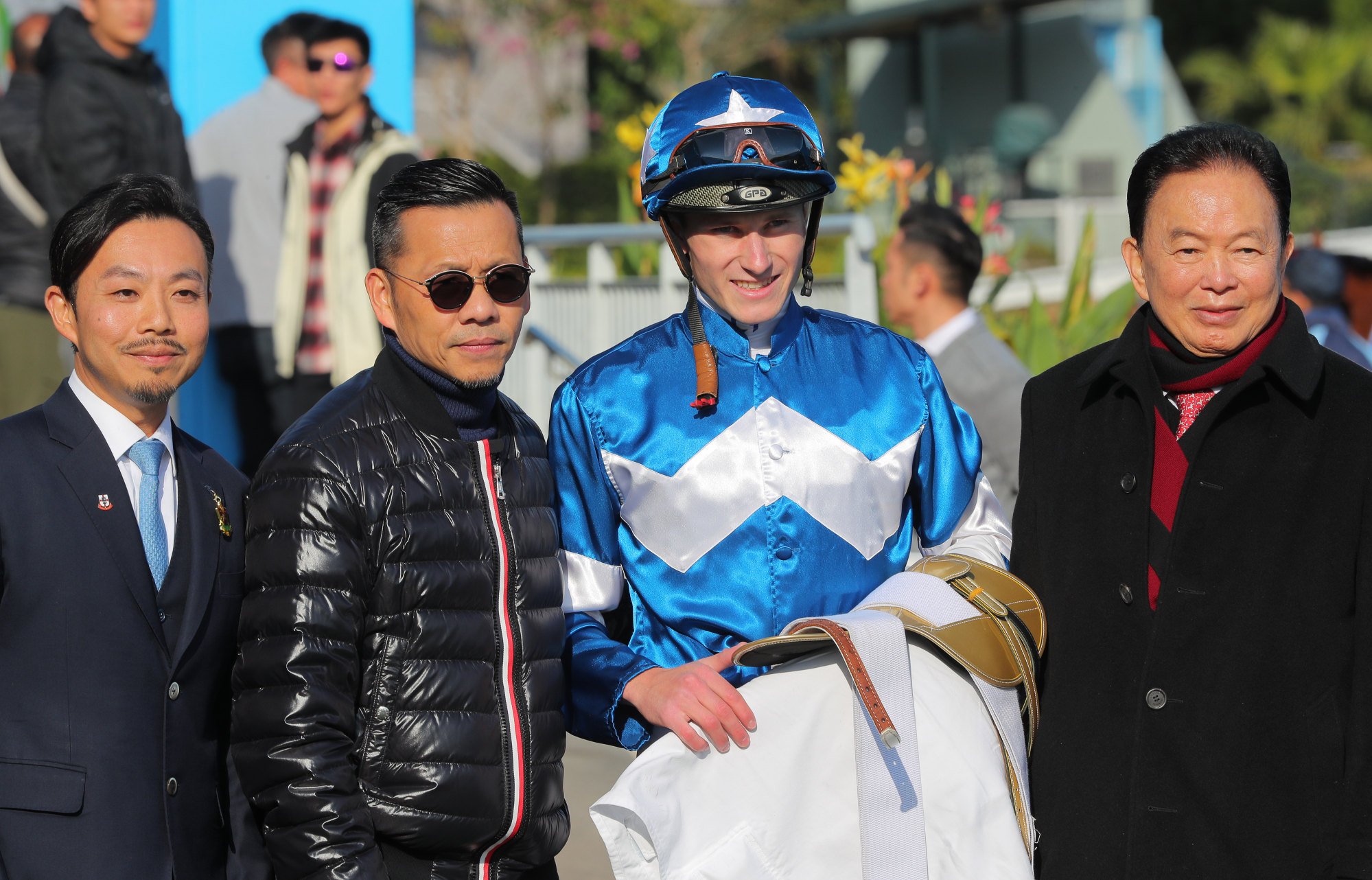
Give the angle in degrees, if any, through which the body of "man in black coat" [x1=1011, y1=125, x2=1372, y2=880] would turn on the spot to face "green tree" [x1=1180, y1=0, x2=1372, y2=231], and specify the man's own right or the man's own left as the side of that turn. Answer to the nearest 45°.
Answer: approximately 180°

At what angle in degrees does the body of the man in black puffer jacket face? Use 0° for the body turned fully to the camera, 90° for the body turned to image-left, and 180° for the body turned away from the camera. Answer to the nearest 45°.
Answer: approximately 315°

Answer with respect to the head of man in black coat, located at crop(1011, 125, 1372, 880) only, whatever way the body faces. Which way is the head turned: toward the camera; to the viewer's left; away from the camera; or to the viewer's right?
toward the camera

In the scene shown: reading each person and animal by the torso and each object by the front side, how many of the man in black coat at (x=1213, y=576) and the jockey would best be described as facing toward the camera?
2

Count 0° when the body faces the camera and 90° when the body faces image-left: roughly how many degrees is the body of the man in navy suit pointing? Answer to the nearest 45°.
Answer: approximately 315°

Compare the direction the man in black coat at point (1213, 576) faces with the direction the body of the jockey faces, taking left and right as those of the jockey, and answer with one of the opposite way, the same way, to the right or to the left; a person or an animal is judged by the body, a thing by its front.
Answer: the same way

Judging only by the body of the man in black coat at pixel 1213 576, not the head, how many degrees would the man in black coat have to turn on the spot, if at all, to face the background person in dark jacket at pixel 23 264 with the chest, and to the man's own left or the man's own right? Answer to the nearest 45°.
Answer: approximately 135° to the man's own right

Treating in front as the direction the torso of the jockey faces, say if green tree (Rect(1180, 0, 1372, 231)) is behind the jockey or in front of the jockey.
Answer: behind

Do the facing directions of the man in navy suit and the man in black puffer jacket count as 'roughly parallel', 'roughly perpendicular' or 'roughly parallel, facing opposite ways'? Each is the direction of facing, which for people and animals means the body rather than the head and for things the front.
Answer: roughly parallel

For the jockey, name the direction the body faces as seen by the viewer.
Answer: toward the camera

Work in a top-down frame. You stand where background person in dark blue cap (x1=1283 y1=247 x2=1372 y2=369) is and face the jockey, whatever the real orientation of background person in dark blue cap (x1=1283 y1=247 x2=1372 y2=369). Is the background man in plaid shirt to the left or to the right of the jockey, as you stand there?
right

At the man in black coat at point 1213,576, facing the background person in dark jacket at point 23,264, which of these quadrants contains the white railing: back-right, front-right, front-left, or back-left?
front-right

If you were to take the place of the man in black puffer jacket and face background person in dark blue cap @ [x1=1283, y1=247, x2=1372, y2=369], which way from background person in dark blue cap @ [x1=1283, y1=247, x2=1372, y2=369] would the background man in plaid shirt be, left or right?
left

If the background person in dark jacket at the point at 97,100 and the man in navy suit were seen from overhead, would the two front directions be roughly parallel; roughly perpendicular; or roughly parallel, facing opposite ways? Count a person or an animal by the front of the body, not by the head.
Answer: roughly parallel

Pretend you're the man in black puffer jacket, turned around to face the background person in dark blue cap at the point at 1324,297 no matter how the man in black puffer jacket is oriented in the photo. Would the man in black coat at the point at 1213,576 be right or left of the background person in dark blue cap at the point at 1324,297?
right
